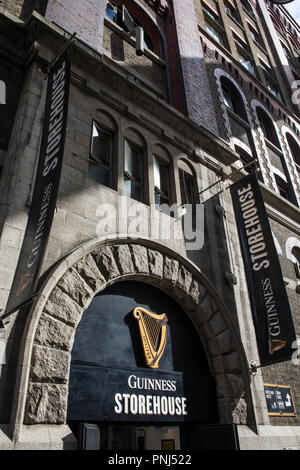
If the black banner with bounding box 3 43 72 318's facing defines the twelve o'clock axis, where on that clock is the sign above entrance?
The sign above entrance is roughly at 6 o'clock from the black banner.

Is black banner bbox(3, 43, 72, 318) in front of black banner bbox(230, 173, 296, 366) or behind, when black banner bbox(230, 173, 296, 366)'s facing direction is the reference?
in front

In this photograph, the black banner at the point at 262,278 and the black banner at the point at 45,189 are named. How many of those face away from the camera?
0

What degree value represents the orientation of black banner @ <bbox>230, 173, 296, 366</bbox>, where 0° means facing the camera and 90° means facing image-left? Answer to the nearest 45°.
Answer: approximately 45°

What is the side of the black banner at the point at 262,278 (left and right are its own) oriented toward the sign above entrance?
front
